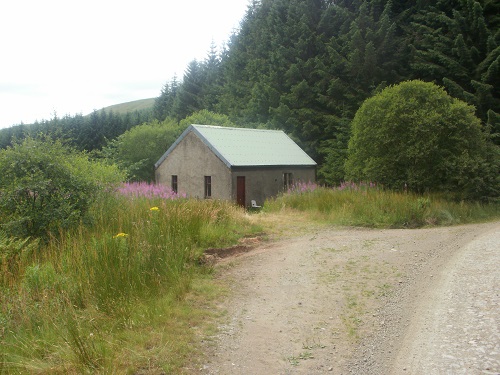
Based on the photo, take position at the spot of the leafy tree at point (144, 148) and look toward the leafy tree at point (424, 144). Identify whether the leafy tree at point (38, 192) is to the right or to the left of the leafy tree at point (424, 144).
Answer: right

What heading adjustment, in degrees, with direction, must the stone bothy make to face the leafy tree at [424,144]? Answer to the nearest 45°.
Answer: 0° — it already faces it

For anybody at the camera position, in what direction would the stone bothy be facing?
facing the viewer and to the right of the viewer

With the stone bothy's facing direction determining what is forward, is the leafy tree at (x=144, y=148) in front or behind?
behind

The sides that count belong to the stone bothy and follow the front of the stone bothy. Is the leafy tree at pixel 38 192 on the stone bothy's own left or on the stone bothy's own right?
on the stone bothy's own right
